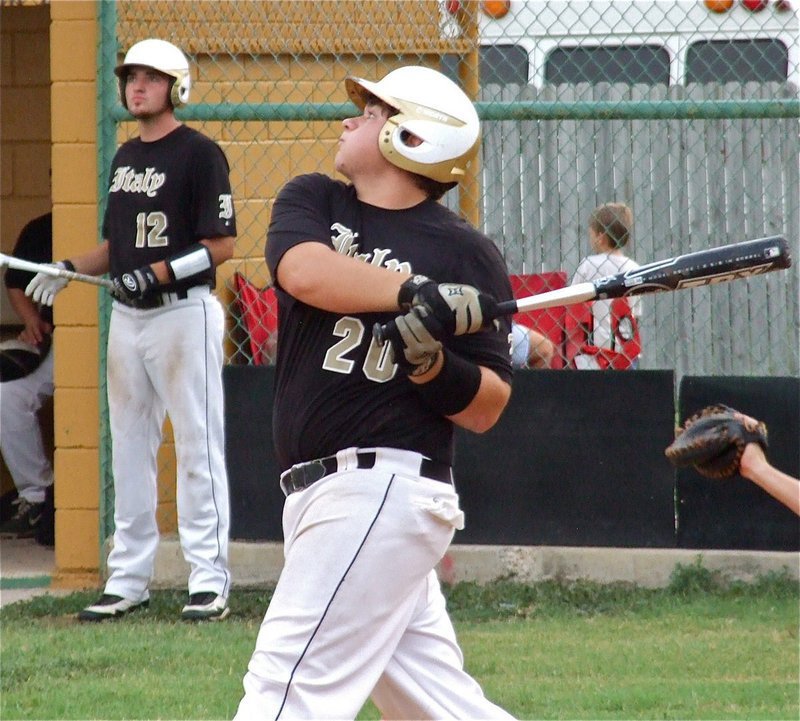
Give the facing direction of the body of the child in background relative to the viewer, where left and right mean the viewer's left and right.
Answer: facing away from the viewer and to the left of the viewer

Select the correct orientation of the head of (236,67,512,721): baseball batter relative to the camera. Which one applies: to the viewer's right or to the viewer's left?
to the viewer's left

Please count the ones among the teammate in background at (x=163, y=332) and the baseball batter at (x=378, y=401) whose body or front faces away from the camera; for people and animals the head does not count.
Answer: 0

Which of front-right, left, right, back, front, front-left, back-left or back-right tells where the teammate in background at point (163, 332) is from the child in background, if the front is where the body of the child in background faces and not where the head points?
left

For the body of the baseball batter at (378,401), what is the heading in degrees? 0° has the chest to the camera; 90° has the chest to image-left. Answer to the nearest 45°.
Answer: approximately 45°

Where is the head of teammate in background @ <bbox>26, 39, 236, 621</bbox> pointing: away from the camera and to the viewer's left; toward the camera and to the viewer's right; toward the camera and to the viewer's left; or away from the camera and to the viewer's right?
toward the camera and to the viewer's left

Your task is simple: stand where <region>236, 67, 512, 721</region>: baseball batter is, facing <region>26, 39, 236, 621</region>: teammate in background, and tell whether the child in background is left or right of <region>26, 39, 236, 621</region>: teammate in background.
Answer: right

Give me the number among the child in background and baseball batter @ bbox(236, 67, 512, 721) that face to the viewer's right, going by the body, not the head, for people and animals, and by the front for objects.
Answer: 0

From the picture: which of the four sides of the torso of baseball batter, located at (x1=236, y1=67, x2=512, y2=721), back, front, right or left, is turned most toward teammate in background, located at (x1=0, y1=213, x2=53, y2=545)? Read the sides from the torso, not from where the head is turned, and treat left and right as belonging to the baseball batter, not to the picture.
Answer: right

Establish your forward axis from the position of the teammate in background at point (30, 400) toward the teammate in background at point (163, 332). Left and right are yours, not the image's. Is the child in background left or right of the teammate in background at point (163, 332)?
left

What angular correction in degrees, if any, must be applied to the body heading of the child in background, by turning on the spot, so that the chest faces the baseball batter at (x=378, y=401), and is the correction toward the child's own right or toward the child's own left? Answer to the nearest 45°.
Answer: approximately 135° to the child's own left

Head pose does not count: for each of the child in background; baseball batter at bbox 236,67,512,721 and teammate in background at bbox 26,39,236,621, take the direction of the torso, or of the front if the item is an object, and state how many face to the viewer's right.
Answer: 0

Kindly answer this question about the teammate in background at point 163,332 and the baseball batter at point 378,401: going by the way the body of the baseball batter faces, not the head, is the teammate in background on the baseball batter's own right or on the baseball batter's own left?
on the baseball batter's own right

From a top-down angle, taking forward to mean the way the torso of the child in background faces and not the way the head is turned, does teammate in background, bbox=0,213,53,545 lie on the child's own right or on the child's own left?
on the child's own left

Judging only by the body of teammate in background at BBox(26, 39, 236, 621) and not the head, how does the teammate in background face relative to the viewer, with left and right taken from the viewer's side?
facing the viewer and to the left of the viewer
